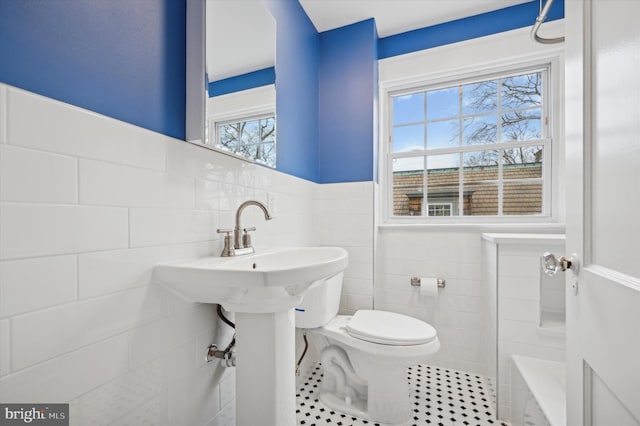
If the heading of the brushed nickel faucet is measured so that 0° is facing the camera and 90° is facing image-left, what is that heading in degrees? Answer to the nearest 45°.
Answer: approximately 315°

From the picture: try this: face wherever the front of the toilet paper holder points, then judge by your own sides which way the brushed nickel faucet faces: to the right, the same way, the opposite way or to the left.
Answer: to the left

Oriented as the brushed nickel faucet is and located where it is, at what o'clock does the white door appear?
The white door is roughly at 12 o'clock from the brushed nickel faucet.

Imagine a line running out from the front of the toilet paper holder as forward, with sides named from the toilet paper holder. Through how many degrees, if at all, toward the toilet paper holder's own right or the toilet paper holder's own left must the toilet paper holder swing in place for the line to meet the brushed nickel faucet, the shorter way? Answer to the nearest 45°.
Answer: approximately 45° to the toilet paper holder's own right
